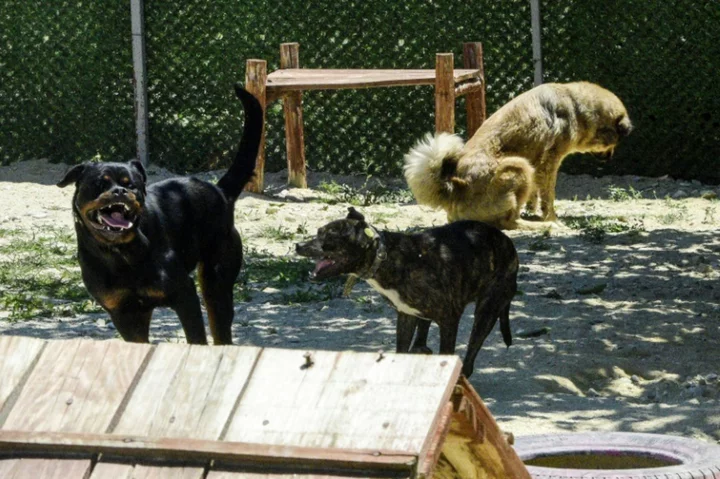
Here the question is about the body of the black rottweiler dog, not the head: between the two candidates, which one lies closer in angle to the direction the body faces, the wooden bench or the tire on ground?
the tire on ground

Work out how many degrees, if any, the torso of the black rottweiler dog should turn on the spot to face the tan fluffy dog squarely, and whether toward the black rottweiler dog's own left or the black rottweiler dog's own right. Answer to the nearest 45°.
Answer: approximately 180°

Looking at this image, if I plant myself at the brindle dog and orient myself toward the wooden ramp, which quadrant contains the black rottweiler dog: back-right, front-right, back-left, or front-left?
front-right

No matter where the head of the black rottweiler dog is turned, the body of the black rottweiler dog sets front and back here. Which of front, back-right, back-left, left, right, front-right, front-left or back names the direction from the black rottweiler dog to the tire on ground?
left

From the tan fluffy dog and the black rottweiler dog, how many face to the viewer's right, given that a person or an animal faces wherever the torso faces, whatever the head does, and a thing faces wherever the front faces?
1

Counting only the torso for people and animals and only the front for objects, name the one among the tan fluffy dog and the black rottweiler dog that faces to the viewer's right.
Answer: the tan fluffy dog

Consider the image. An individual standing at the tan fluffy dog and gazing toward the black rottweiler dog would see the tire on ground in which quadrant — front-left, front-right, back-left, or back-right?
front-left

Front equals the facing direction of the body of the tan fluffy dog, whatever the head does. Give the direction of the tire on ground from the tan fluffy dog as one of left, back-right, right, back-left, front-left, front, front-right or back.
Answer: right

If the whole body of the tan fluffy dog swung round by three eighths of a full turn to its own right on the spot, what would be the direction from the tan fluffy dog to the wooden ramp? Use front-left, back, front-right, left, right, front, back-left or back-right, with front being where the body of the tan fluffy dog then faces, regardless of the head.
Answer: front-left

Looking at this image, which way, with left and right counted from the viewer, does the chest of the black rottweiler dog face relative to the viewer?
facing the viewer and to the left of the viewer

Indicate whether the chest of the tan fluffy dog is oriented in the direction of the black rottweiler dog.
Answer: no

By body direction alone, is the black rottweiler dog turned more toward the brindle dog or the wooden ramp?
the wooden ramp

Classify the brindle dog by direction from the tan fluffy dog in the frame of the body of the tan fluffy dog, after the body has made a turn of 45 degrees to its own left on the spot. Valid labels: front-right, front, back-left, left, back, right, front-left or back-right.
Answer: back-right

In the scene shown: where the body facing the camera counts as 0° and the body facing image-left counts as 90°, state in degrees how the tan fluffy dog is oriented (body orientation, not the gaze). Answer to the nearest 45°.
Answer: approximately 270°

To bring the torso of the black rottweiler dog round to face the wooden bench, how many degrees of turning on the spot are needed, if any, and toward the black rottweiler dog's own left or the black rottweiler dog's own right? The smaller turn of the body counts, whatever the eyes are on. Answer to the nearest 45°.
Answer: approximately 135° to the black rottweiler dog's own right
